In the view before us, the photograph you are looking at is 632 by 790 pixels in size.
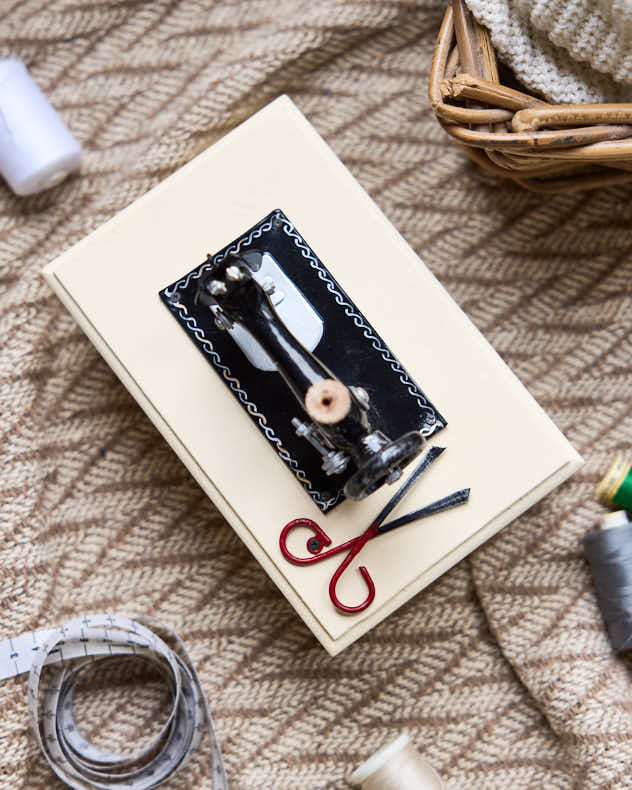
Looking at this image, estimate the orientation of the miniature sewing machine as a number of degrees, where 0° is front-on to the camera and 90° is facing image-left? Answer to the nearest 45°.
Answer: approximately 45°
